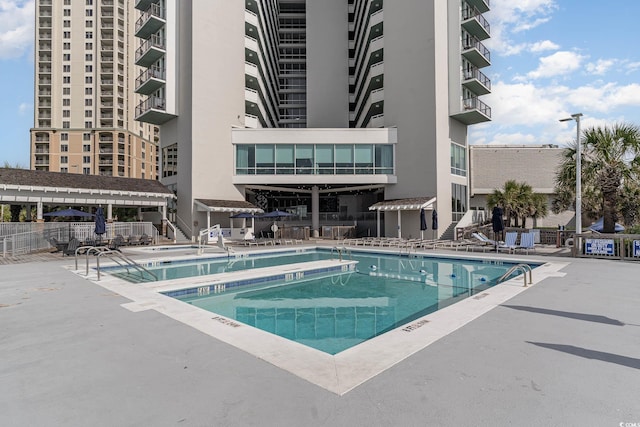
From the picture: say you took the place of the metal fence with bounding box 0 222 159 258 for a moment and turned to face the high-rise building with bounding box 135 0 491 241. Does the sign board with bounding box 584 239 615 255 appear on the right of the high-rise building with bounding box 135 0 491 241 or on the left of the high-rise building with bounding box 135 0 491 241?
right

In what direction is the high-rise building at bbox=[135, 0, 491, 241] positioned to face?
toward the camera

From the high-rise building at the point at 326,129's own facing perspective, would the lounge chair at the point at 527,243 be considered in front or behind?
in front

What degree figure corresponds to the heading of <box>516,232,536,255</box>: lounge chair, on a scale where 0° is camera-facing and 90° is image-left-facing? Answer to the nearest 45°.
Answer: approximately 45°

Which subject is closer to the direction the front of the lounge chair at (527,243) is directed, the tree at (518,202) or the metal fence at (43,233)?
the metal fence

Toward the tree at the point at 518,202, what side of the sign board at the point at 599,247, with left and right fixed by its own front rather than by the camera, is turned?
back

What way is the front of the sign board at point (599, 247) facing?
toward the camera

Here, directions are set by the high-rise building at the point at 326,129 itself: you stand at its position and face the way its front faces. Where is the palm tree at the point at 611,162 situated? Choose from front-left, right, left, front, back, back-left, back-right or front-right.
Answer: front-left

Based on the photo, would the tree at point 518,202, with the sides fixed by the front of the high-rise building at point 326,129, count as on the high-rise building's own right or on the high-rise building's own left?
on the high-rise building's own left

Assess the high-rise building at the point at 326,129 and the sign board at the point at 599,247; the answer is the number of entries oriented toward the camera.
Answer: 2

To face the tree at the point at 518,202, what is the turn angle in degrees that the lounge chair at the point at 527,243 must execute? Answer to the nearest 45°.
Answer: approximately 135° to its right
